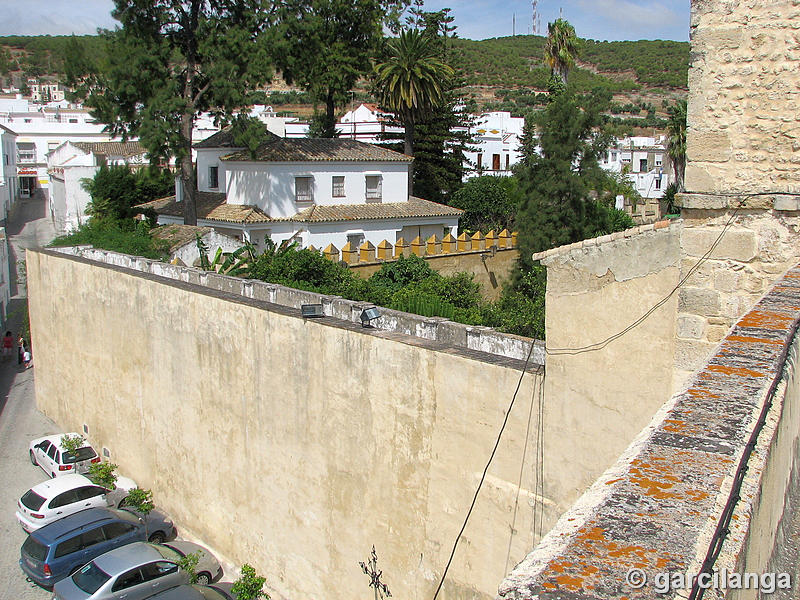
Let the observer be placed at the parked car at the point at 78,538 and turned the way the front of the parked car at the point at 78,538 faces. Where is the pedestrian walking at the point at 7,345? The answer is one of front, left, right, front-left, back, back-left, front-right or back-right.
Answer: front-left

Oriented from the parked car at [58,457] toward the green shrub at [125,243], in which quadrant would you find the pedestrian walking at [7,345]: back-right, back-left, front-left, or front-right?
front-left

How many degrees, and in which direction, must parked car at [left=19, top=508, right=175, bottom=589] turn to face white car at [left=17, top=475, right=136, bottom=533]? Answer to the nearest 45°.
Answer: approximately 45° to its left

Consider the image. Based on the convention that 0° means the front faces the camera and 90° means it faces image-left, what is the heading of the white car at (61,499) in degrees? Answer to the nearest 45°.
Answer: approximately 225°

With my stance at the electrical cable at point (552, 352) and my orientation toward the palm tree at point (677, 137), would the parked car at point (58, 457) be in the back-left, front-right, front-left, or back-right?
front-left

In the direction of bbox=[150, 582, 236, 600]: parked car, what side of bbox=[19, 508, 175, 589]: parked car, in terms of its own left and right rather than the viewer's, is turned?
right

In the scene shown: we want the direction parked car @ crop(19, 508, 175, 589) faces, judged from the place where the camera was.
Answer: facing away from the viewer and to the right of the viewer

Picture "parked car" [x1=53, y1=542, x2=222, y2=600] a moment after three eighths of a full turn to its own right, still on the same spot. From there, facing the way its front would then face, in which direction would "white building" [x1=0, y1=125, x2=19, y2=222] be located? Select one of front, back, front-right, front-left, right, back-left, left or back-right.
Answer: back

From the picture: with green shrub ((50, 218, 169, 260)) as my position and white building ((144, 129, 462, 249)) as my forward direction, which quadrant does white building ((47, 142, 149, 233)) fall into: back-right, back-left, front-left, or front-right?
front-left

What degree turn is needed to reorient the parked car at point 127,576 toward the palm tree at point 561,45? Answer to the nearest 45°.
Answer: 0° — it already faces it

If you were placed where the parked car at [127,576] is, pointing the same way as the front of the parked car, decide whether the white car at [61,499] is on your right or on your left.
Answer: on your left
